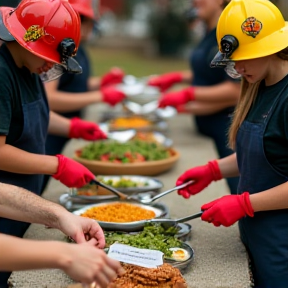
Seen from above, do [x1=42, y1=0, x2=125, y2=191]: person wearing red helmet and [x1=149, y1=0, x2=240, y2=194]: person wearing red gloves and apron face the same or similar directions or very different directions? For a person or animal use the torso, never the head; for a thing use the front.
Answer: very different directions

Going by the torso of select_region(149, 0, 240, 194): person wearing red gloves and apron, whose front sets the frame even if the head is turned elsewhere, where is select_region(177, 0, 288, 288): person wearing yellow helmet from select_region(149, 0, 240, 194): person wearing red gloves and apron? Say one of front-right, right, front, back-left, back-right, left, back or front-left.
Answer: left

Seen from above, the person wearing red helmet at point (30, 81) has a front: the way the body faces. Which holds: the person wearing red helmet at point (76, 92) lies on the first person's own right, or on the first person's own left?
on the first person's own left

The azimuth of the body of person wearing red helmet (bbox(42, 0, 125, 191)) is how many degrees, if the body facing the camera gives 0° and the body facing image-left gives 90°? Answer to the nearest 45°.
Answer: approximately 270°

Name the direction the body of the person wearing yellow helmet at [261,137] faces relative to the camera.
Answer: to the viewer's left

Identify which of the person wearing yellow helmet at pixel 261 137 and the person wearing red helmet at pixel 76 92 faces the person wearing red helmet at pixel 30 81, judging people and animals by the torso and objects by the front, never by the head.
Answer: the person wearing yellow helmet

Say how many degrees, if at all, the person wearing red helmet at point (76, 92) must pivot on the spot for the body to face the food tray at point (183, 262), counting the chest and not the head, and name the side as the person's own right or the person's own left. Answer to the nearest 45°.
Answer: approximately 90° to the person's own right

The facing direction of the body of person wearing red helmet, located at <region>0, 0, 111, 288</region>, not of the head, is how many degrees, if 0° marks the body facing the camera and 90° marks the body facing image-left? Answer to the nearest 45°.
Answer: approximately 270°

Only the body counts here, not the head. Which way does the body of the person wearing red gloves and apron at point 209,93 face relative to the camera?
to the viewer's left

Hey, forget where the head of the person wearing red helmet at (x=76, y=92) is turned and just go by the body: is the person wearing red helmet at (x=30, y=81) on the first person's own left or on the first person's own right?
on the first person's own right

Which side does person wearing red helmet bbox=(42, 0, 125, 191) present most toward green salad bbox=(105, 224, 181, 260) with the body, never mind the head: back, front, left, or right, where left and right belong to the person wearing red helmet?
right
